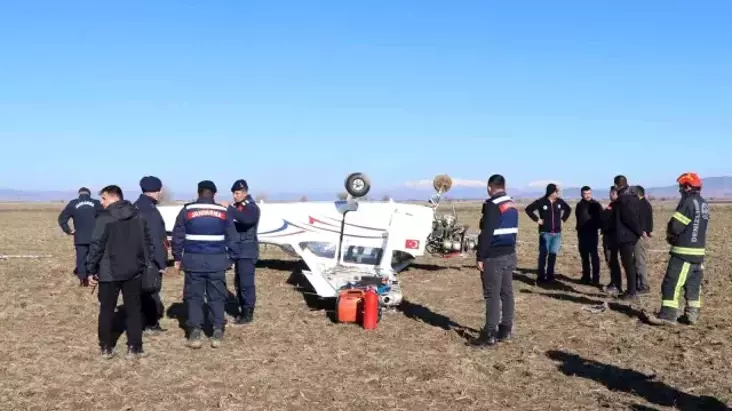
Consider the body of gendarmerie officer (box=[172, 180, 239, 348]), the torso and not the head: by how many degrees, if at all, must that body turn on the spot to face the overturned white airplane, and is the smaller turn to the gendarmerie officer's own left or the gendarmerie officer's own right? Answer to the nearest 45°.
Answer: approximately 45° to the gendarmerie officer's own right

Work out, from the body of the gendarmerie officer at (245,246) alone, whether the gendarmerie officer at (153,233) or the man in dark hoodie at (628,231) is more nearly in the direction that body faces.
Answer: the gendarmerie officer

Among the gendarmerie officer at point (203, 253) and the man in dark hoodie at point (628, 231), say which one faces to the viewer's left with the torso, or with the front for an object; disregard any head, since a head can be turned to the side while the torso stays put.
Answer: the man in dark hoodie

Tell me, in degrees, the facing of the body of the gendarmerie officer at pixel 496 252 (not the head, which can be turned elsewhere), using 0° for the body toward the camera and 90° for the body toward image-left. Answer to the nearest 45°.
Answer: approximately 135°

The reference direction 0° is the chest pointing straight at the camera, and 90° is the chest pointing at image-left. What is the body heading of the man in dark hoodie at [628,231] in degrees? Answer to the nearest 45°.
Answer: approximately 90°

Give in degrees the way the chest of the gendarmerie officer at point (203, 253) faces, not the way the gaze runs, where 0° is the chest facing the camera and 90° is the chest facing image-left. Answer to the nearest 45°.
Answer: approximately 180°

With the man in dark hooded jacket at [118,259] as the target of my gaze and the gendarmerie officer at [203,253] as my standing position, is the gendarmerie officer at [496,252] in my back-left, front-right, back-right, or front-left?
back-left
